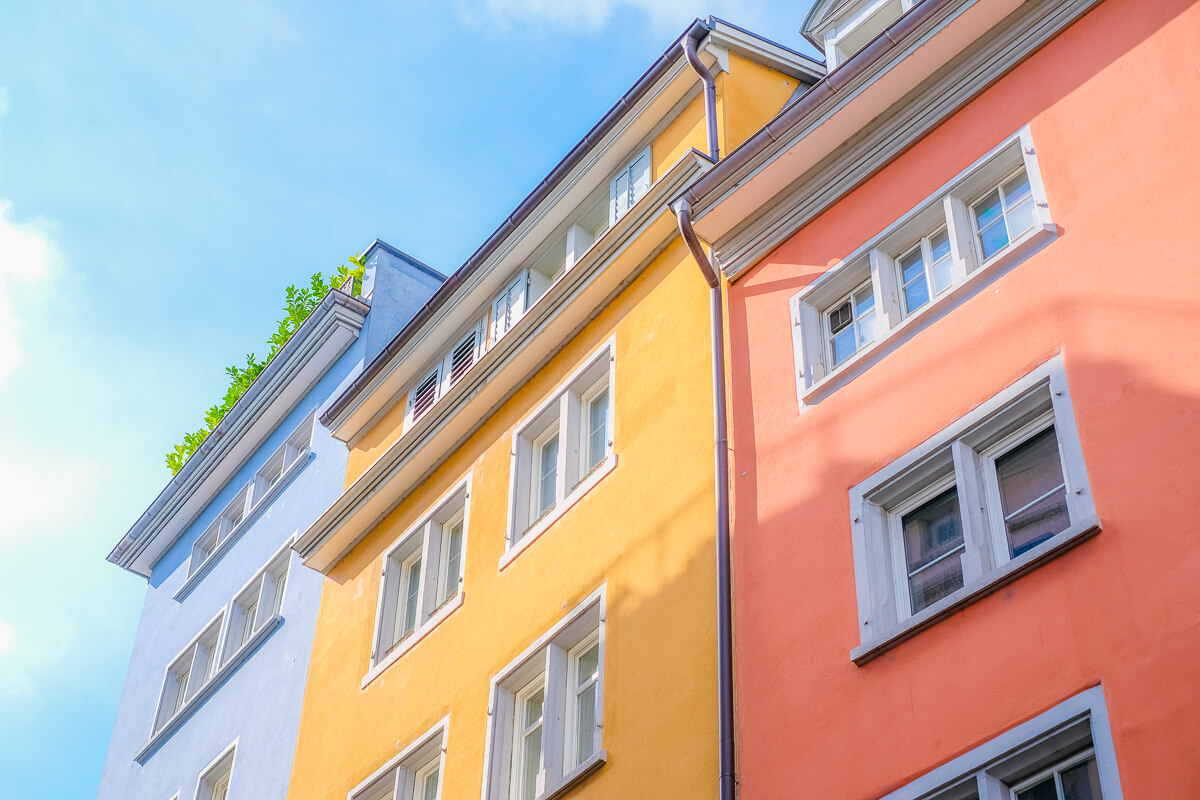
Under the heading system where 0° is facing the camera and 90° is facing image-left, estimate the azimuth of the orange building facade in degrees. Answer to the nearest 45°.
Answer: approximately 45°
